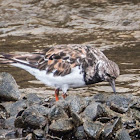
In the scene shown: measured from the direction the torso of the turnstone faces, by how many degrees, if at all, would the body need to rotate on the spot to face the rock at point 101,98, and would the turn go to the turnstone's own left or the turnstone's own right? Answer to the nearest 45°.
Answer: approximately 45° to the turnstone's own right

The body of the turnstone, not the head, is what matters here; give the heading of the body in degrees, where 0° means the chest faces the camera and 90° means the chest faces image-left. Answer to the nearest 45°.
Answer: approximately 270°

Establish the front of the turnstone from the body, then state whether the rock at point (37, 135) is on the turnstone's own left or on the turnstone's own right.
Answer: on the turnstone's own right

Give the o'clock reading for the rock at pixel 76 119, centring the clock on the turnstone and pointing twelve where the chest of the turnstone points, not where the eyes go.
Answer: The rock is roughly at 3 o'clock from the turnstone.

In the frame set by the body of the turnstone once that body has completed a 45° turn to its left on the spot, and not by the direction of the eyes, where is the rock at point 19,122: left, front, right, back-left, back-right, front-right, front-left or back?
back

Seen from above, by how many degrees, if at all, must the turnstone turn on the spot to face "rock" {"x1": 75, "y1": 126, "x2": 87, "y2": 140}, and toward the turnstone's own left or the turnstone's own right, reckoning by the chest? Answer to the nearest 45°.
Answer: approximately 90° to the turnstone's own right

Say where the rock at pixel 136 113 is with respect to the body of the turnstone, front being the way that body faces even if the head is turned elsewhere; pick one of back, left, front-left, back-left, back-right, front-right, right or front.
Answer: front-right

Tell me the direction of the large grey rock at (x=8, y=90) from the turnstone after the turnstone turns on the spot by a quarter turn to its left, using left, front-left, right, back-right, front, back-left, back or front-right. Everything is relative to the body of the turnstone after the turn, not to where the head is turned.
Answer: left

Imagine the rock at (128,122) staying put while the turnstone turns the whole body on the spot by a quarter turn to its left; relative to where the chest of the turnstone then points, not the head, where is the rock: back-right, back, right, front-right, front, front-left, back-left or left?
back-right

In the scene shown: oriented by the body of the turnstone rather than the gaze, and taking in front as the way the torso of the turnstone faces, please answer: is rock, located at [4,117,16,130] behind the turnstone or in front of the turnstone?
behind

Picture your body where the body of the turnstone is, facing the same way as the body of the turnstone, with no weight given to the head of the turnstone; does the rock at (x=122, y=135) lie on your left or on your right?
on your right

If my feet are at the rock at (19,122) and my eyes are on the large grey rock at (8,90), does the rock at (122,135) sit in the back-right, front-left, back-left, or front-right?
back-right
